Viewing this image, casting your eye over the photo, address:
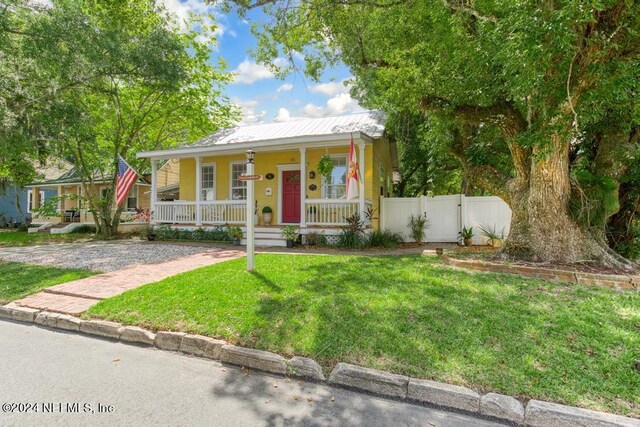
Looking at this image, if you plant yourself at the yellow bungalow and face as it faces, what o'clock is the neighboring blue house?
The neighboring blue house is roughly at 3 o'clock from the yellow bungalow.

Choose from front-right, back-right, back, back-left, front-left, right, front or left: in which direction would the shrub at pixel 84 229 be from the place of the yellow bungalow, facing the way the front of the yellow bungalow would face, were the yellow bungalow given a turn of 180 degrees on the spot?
left

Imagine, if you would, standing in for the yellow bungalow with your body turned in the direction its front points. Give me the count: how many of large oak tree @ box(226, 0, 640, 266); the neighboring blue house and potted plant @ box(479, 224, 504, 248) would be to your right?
1

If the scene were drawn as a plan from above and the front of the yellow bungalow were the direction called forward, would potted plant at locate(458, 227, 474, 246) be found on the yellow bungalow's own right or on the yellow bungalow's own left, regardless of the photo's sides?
on the yellow bungalow's own left

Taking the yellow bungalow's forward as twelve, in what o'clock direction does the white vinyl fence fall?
The white vinyl fence is roughly at 8 o'clock from the yellow bungalow.

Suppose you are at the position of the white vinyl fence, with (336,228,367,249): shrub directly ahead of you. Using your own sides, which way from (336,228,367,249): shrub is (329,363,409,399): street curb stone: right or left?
left

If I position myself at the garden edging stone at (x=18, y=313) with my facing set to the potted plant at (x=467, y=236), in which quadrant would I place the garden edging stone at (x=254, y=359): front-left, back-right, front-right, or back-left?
front-right

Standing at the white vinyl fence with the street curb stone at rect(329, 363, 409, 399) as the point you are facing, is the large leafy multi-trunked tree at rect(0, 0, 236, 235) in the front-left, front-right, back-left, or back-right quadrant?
front-right

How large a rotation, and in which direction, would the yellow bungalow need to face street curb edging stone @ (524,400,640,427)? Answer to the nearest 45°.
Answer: approximately 45° to its left

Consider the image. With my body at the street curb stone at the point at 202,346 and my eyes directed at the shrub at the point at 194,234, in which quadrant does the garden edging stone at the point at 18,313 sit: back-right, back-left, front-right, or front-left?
front-left

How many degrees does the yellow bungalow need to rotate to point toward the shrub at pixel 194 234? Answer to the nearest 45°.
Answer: approximately 45° to its right

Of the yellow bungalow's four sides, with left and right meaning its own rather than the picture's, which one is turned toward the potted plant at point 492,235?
left

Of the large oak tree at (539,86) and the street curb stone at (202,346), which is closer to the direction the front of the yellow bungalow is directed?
the street curb stone

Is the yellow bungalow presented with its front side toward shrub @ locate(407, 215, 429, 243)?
no

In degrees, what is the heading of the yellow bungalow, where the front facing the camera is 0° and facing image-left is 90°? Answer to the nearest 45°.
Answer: approximately 45°
